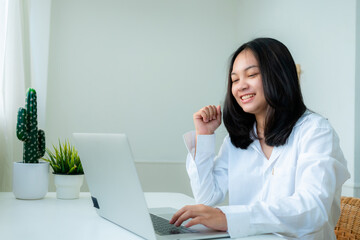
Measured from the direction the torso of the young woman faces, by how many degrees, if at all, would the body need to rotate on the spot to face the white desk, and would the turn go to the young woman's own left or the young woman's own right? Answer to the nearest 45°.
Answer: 0° — they already face it

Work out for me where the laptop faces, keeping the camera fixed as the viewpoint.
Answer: facing away from the viewer and to the right of the viewer

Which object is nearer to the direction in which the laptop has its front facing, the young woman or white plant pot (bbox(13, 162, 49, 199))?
the young woman

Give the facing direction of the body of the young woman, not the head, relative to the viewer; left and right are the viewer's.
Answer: facing the viewer and to the left of the viewer

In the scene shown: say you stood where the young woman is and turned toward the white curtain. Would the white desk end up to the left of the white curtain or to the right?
left

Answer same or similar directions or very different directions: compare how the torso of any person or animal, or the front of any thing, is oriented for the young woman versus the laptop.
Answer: very different directions

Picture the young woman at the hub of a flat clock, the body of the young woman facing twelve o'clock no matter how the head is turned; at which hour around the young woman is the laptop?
The laptop is roughly at 12 o'clock from the young woman.

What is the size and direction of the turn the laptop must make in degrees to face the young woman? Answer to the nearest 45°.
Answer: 0° — it already faces them

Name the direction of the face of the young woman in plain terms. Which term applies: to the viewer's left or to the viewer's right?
to the viewer's left
